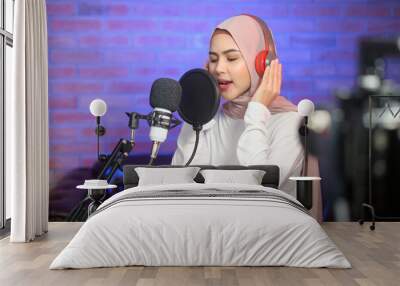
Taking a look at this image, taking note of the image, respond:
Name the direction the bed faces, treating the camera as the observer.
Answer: facing the viewer

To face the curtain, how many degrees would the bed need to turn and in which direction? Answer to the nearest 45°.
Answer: approximately 135° to its right
